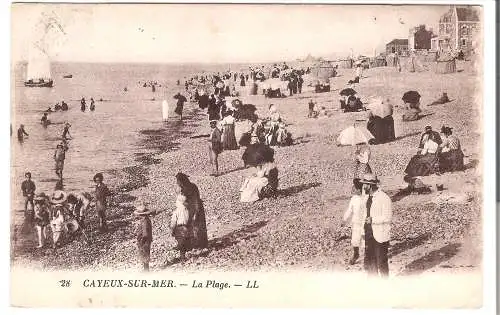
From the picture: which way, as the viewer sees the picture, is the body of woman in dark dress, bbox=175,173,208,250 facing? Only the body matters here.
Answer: to the viewer's left
